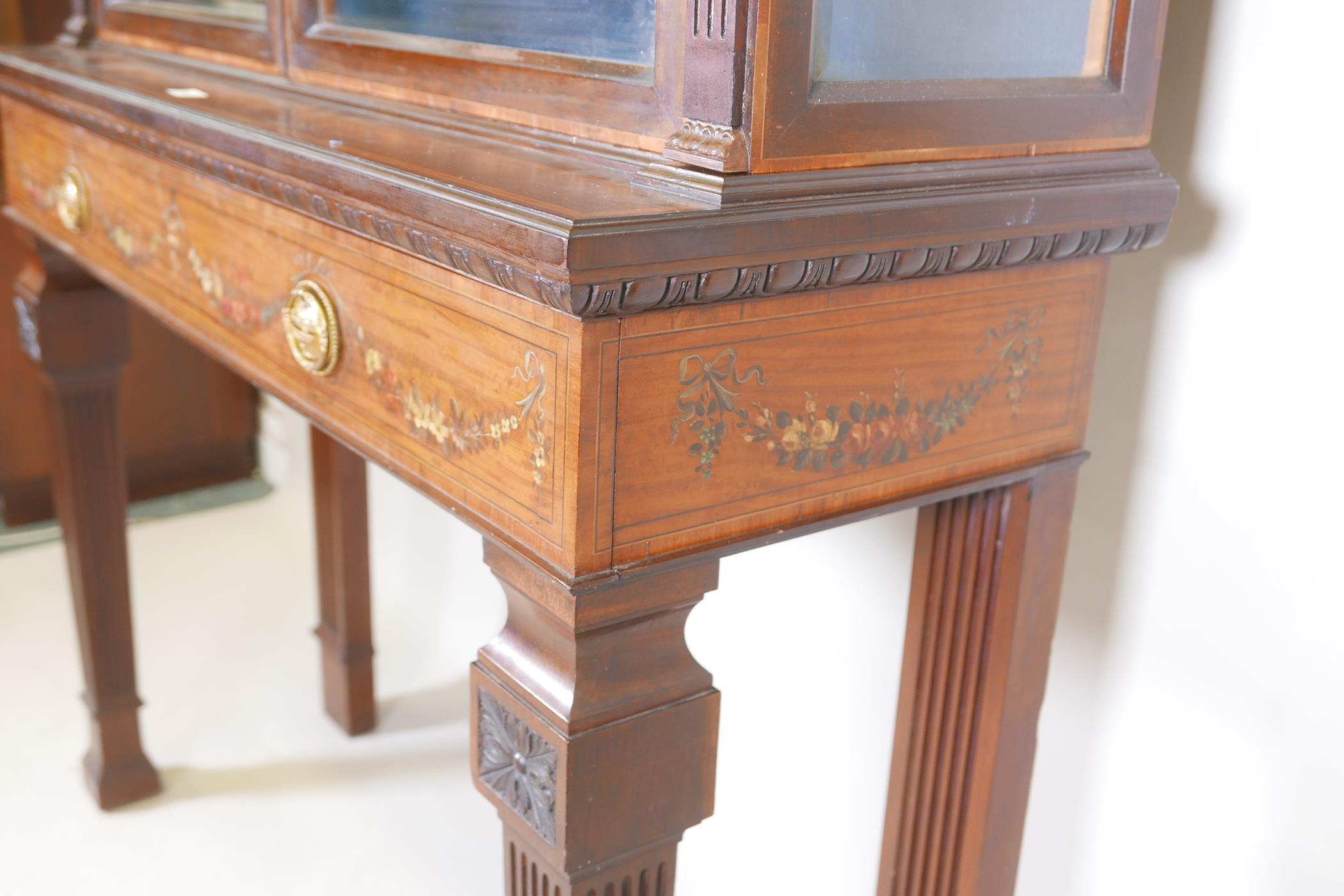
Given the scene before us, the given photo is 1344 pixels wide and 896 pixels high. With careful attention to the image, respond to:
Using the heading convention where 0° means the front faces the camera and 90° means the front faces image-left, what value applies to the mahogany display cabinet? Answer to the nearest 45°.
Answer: approximately 45°
